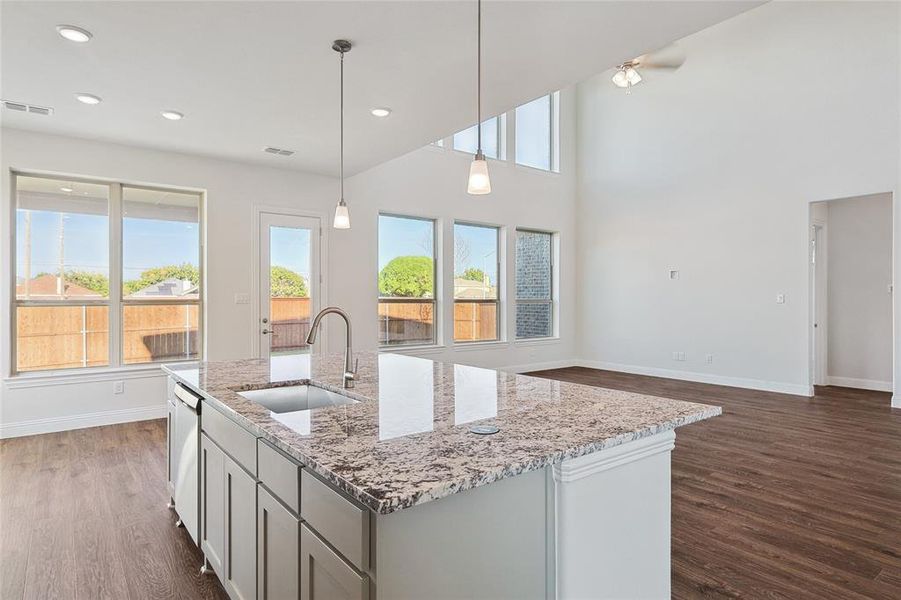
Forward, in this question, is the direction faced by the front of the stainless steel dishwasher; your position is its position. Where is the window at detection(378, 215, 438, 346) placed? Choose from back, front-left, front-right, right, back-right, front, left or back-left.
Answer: back-right

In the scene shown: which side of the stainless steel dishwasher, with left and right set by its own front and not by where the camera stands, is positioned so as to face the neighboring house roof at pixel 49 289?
right

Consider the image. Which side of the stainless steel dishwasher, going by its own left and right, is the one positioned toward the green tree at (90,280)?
right

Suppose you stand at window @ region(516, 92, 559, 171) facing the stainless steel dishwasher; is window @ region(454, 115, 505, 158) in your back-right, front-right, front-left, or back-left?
front-right

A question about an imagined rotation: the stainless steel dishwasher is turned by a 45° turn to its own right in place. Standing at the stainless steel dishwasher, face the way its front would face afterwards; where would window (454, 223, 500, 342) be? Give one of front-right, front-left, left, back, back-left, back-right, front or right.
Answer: right

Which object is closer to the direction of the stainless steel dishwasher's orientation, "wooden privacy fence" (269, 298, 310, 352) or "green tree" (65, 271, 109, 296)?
the green tree

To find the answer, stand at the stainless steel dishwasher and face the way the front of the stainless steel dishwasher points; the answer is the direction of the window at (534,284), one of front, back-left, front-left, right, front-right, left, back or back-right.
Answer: back-right

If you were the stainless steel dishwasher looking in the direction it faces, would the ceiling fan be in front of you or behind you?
behind

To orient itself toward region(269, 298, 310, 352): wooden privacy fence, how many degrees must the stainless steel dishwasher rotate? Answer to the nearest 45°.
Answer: approximately 90° to its right

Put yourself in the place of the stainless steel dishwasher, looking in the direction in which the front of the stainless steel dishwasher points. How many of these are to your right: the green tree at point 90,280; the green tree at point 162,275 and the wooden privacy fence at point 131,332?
3

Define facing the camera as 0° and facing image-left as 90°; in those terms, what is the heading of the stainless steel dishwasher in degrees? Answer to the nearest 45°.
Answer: approximately 90°

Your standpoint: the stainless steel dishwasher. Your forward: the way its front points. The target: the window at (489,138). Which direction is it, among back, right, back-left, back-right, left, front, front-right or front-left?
back-right
